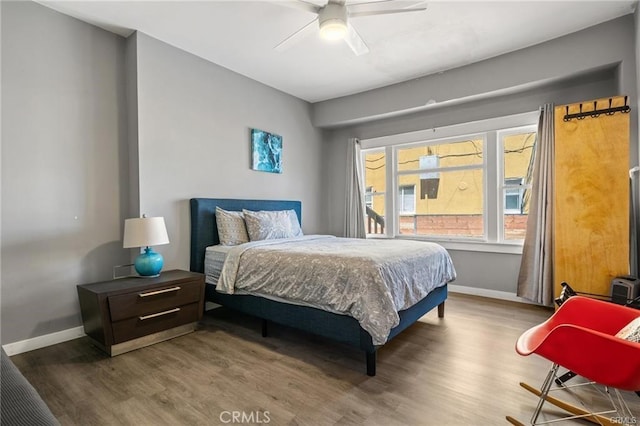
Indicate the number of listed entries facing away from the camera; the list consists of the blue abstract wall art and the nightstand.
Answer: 0

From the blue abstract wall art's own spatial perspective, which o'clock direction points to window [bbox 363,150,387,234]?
The window is roughly at 10 o'clock from the blue abstract wall art.

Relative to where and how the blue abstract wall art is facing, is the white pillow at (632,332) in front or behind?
in front

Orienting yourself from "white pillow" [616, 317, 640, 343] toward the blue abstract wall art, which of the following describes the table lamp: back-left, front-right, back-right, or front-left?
front-left

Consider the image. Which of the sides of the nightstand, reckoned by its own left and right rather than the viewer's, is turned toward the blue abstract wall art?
left

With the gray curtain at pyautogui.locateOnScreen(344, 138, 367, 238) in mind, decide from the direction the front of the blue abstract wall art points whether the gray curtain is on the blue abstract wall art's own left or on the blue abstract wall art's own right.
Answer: on the blue abstract wall art's own left

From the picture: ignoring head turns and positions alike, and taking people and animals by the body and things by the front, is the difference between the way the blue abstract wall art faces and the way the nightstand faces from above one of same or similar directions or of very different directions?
same or similar directions

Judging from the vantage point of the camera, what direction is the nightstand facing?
facing the viewer and to the right of the viewer

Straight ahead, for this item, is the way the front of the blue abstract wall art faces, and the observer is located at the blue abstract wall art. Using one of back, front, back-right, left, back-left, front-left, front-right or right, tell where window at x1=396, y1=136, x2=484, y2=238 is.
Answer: front-left

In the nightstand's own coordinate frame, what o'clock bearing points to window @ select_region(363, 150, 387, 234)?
The window is roughly at 10 o'clock from the nightstand.

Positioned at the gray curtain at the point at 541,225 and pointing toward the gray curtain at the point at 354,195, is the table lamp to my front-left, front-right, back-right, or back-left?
front-left

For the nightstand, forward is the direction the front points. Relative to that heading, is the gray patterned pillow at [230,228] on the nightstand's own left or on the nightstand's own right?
on the nightstand's own left

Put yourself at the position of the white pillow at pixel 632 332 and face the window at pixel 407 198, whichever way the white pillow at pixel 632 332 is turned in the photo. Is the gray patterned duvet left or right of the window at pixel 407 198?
left

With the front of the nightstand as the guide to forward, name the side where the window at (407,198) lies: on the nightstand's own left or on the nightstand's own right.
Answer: on the nightstand's own left
